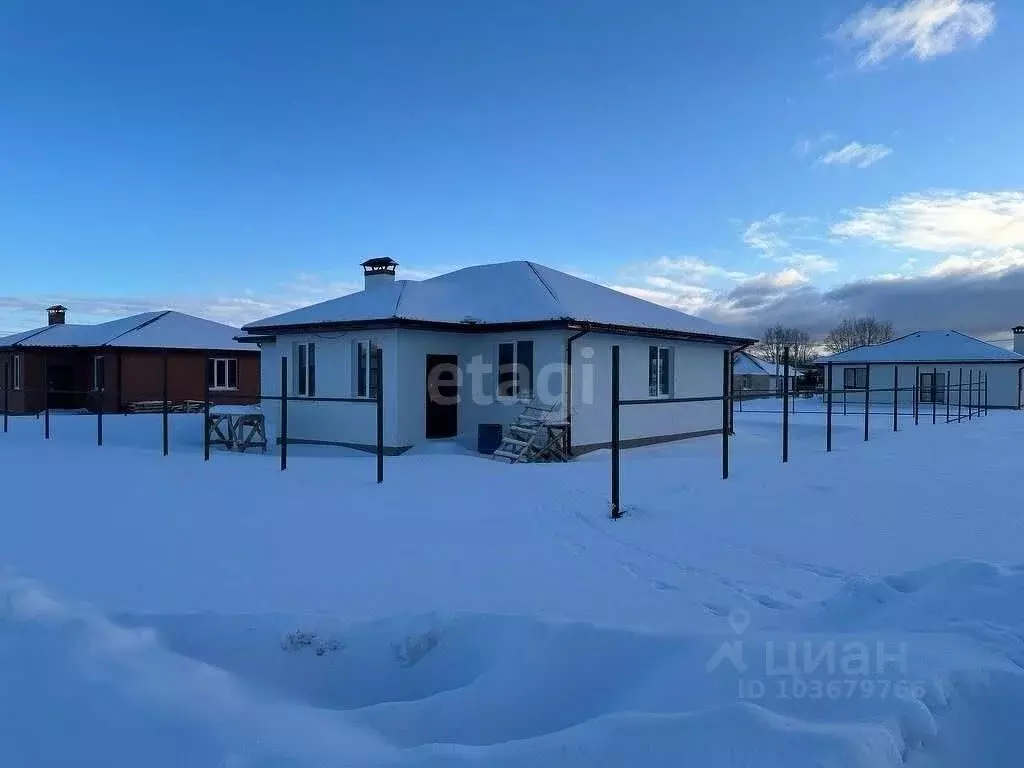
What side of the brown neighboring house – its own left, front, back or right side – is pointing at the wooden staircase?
left

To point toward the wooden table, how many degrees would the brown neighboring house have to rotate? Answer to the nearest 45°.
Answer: approximately 45° to its left

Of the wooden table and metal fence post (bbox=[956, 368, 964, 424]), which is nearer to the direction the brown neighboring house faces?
the wooden table

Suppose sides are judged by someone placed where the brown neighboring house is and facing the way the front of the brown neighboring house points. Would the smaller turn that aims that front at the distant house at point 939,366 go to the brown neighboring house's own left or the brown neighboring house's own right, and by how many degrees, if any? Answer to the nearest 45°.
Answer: approximately 135° to the brown neighboring house's own left

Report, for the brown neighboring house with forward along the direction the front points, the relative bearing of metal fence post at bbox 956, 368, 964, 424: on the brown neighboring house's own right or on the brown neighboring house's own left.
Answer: on the brown neighboring house's own left

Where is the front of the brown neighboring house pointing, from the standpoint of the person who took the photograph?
facing the viewer and to the left of the viewer

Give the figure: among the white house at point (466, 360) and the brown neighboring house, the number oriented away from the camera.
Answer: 0

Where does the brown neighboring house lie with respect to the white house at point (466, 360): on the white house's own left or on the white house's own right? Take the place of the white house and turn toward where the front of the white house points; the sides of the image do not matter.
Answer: on the white house's own right

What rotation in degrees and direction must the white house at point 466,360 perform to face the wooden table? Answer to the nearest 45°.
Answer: approximately 45° to its right
